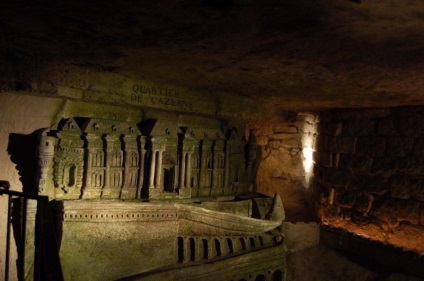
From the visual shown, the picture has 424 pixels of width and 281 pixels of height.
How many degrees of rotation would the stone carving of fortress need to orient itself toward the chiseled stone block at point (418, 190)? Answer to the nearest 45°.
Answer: approximately 90° to its left

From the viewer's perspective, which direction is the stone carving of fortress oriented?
toward the camera

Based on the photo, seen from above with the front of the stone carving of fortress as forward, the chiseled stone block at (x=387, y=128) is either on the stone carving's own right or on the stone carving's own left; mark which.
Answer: on the stone carving's own left

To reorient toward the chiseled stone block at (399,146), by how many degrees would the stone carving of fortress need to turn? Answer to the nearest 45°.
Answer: approximately 90° to its left

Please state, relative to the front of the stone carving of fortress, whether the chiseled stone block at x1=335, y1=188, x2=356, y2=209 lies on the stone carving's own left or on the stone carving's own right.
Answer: on the stone carving's own left

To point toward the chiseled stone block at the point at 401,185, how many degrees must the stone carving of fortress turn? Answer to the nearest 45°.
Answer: approximately 90° to its left

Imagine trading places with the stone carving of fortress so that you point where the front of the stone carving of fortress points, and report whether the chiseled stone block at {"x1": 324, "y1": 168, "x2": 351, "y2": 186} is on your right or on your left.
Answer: on your left

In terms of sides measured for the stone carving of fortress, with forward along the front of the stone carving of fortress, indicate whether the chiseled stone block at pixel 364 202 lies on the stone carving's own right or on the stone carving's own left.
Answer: on the stone carving's own left
